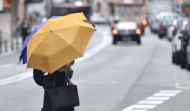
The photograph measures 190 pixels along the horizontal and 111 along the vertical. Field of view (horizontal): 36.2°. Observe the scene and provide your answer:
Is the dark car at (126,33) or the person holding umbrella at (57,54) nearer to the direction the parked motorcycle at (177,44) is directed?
the dark car

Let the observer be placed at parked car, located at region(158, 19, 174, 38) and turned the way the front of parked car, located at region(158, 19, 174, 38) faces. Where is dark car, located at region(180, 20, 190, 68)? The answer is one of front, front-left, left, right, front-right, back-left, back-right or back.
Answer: back-right

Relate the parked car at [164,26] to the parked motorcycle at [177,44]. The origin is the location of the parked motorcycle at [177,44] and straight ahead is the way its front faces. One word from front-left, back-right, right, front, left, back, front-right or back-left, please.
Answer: front-left
